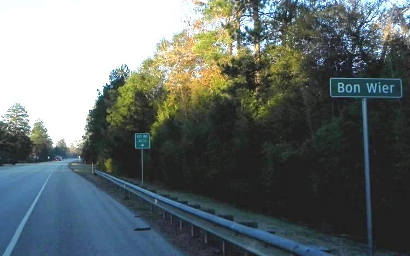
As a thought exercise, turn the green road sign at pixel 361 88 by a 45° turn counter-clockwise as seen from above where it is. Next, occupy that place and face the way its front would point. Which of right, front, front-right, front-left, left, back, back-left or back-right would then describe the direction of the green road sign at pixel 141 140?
back

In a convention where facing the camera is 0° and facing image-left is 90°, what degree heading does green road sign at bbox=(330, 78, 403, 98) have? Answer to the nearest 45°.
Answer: approximately 0°

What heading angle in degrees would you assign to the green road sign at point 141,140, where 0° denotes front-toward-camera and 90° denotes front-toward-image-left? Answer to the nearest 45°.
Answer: approximately 0°
